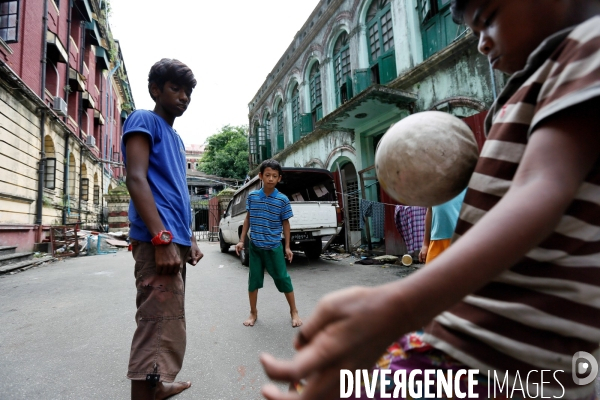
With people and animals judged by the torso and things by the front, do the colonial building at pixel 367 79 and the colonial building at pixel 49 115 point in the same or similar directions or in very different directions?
very different directions

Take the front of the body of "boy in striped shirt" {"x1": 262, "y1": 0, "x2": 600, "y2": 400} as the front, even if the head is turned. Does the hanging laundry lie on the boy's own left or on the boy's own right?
on the boy's own right

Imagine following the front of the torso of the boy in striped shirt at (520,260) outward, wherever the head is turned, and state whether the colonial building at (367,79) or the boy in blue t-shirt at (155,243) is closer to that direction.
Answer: the boy in blue t-shirt

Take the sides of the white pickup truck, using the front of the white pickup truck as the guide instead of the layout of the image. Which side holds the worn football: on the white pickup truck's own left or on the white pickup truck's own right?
on the white pickup truck's own left

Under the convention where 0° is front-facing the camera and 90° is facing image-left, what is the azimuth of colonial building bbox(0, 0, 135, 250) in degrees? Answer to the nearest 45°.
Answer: approximately 270°

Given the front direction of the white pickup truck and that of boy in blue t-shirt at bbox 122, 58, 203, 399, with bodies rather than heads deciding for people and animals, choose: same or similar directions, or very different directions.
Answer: very different directions
